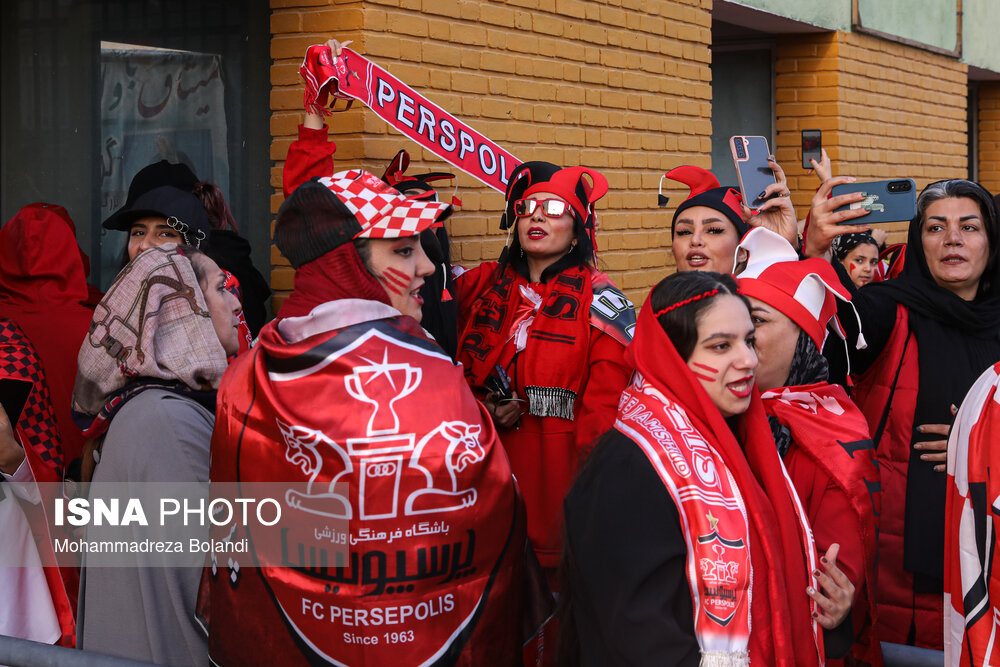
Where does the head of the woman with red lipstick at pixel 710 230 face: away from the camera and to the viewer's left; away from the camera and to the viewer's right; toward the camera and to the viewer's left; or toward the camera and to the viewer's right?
toward the camera and to the viewer's left

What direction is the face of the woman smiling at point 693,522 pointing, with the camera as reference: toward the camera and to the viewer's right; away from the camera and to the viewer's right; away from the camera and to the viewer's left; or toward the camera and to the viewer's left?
toward the camera and to the viewer's right

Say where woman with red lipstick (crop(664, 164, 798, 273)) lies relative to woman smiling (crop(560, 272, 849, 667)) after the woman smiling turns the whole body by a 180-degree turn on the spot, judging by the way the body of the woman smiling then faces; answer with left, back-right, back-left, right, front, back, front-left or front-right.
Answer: front-right

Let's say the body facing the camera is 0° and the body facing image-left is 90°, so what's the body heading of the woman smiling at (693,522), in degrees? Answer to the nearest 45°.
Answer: approximately 315°

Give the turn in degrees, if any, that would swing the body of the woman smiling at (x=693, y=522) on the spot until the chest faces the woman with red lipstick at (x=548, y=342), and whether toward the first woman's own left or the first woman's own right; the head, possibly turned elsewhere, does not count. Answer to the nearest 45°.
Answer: approximately 135° to the first woman's own left
